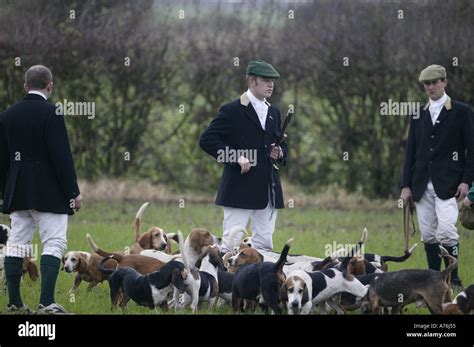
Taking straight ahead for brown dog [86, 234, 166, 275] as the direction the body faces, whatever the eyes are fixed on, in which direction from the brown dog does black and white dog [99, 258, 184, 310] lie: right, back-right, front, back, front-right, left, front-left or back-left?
right

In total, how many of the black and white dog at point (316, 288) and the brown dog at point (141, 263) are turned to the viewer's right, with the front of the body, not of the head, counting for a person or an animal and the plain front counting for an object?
1

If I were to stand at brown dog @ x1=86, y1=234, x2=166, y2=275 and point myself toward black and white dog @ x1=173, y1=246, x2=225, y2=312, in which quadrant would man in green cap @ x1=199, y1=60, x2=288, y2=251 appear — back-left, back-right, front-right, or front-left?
front-left

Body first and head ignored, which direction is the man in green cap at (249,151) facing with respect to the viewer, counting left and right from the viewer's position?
facing the viewer and to the right of the viewer

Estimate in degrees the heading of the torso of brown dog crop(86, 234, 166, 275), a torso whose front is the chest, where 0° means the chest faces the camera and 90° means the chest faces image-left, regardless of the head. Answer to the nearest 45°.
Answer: approximately 270°

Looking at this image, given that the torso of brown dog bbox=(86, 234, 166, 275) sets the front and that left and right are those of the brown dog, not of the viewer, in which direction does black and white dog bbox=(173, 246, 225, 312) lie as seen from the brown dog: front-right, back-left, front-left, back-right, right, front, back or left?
front-right

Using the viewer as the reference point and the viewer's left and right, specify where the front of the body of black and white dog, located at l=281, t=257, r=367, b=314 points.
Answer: facing the viewer and to the left of the viewer

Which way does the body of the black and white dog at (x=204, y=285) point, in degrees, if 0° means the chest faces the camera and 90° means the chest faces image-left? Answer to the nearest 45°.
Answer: approximately 225°

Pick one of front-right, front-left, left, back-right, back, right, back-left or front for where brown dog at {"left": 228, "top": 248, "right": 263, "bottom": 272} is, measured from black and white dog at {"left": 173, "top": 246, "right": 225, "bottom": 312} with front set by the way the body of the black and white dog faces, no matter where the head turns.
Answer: front

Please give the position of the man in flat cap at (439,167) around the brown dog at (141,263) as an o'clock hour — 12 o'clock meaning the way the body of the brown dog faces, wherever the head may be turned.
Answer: The man in flat cap is roughly at 12 o'clock from the brown dog.

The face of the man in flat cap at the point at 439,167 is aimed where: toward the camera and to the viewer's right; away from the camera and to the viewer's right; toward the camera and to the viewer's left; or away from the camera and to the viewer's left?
toward the camera and to the viewer's left

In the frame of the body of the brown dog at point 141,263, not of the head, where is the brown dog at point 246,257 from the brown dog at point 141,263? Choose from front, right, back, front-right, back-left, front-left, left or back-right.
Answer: front

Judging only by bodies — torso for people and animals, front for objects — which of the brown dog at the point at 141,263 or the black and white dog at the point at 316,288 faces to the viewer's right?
the brown dog
